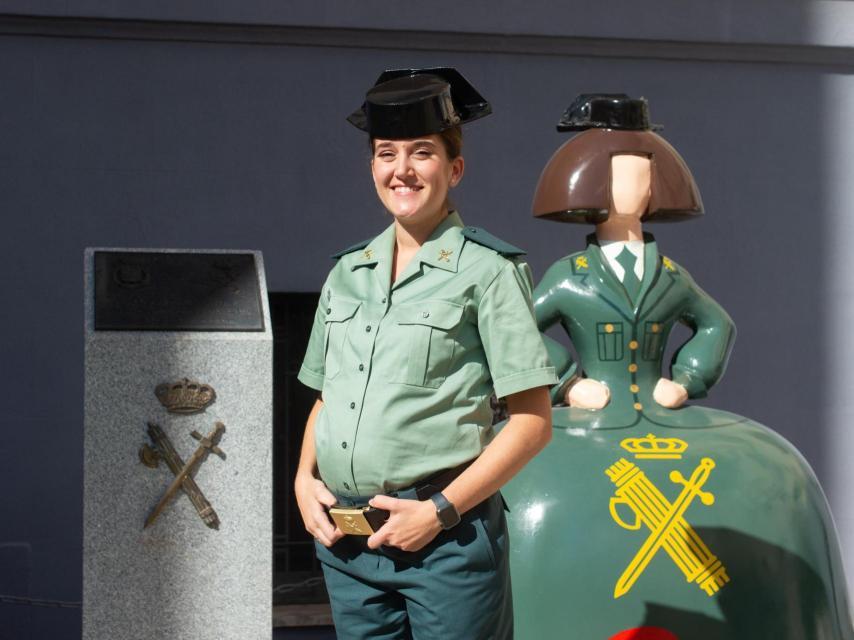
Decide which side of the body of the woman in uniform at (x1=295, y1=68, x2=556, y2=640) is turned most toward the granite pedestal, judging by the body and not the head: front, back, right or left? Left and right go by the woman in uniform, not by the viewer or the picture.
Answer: right

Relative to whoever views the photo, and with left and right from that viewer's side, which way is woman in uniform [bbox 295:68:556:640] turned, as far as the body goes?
facing the viewer and to the left of the viewer

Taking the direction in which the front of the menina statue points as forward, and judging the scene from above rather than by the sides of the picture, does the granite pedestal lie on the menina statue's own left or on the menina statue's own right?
on the menina statue's own right

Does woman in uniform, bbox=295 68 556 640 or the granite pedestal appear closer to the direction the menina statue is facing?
the woman in uniform

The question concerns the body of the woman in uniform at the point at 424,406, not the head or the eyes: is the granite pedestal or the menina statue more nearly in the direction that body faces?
the granite pedestal

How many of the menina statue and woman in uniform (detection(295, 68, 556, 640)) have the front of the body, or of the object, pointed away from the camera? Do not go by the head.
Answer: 0

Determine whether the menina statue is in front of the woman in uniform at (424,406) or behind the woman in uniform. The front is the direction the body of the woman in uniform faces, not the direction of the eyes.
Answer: behind

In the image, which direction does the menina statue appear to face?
toward the camera
